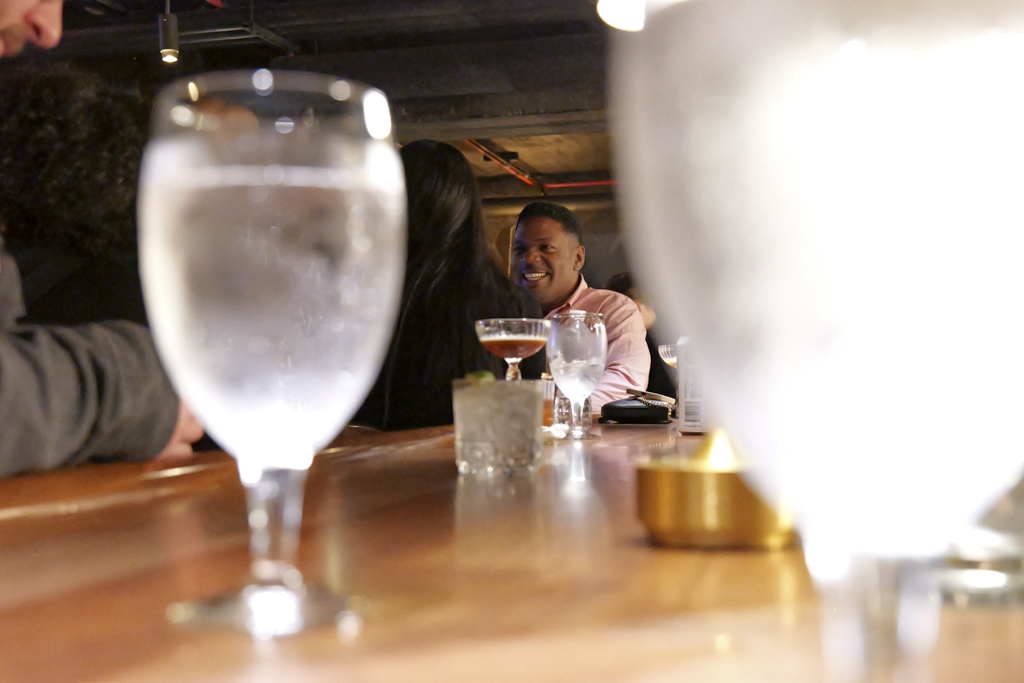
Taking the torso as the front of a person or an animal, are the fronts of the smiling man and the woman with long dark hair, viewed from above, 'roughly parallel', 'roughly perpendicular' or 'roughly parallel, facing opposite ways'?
roughly parallel, facing opposite ways

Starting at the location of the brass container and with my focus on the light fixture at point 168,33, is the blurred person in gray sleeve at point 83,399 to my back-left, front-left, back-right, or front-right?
front-left

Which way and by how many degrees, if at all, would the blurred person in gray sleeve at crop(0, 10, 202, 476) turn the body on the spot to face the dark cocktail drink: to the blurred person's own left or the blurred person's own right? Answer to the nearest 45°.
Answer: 0° — they already face it

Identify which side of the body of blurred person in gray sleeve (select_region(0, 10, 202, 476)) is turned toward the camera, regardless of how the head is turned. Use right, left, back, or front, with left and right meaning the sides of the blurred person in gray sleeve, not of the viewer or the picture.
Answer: right

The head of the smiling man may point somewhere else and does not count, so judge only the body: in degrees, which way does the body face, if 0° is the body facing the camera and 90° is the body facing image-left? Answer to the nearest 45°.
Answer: approximately 45°

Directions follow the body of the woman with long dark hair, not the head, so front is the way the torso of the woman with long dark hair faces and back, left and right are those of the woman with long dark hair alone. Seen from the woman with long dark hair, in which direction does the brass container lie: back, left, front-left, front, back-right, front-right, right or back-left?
back-right

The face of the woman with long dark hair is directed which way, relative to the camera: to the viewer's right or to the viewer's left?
to the viewer's right

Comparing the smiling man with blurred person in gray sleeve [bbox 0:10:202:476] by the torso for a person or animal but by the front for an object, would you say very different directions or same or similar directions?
very different directions

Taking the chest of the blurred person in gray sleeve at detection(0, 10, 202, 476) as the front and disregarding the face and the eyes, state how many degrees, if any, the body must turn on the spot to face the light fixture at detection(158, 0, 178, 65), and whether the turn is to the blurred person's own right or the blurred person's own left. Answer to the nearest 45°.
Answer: approximately 90° to the blurred person's own left

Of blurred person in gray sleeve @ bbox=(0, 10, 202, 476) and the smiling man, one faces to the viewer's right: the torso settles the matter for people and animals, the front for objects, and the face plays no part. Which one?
the blurred person in gray sleeve

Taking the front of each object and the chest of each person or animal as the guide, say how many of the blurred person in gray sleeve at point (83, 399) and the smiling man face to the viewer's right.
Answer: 1

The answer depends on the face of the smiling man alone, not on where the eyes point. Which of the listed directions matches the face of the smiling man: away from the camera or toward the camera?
toward the camera

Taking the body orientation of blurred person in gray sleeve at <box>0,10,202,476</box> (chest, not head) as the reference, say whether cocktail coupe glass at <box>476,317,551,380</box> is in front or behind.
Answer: in front
